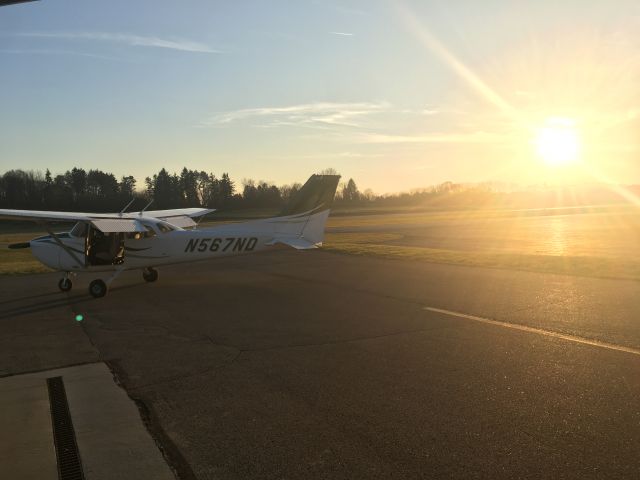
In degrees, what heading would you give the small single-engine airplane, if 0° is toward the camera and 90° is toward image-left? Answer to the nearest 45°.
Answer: approximately 135°

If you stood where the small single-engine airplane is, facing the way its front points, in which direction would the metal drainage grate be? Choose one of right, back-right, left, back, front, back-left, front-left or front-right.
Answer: back-left
